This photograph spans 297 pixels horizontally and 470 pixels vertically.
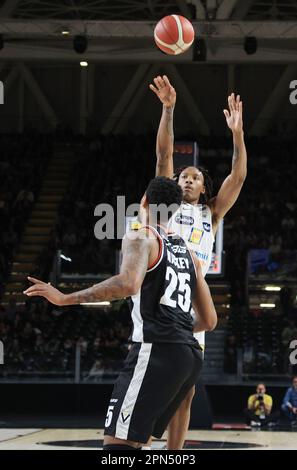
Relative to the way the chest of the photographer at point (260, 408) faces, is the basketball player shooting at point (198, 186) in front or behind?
in front

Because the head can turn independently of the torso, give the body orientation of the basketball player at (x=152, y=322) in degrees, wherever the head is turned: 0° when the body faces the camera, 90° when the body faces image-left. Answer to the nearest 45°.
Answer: approximately 135°

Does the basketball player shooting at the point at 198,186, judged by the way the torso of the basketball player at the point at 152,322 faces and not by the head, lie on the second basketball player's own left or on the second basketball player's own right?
on the second basketball player's own right

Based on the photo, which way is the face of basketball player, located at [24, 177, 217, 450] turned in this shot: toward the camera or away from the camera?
away from the camera

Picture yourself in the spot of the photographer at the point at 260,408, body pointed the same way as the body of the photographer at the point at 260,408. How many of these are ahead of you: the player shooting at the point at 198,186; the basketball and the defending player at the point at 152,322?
3

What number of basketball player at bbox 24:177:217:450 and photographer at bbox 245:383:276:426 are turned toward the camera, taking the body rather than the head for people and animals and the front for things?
1

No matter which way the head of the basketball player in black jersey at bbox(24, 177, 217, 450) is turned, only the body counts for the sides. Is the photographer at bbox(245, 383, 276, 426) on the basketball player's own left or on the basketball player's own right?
on the basketball player's own right

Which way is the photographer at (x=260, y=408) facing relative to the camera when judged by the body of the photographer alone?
toward the camera

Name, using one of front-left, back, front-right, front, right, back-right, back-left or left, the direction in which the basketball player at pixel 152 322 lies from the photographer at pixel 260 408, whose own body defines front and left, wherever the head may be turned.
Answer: front
